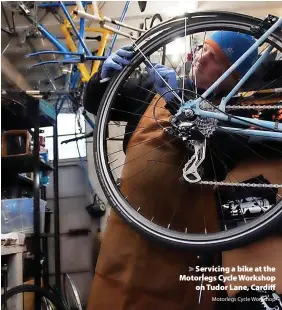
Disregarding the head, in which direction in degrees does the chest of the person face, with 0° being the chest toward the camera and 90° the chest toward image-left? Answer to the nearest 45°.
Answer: approximately 45°

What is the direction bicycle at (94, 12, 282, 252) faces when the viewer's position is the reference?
facing to the right of the viewer

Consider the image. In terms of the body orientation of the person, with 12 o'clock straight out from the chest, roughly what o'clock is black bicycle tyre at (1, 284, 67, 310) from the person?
The black bicycle tyre is roughly at 3 o'clock from the person.

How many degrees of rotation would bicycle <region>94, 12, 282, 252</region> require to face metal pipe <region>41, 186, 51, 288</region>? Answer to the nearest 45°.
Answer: approximately 135° to its left

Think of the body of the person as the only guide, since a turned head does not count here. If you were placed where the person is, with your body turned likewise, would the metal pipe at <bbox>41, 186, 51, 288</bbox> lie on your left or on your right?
on your right

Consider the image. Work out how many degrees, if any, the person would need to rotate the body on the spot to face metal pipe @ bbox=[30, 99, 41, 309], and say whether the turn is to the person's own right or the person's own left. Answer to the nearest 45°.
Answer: approximately 90° to the person's own right

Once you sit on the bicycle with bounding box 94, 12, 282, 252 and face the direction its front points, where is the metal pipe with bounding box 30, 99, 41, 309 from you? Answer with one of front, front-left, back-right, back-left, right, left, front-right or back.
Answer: back-left

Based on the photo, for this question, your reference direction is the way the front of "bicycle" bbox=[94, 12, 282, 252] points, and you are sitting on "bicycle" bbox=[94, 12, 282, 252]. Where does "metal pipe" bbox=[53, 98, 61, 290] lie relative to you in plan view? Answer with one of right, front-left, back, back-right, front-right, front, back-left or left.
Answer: back-left

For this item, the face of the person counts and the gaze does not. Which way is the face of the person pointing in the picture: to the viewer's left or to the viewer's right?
to the viewer's left

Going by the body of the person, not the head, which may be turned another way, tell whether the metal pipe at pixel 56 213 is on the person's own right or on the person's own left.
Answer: on the person's own right
